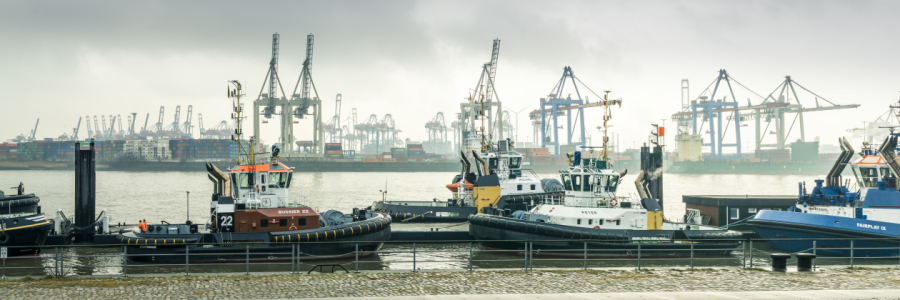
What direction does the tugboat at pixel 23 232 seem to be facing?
to the viewer's right

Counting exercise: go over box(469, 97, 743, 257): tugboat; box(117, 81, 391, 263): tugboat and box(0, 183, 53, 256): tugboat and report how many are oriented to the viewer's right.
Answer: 2

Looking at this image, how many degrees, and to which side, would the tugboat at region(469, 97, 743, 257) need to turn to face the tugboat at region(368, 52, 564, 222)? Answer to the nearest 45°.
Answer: approximately 45° to its right

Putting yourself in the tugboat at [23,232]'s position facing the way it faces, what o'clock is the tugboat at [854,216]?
the tugboat at [854,216] is roughly at 1 o'clock from the tugboat at [23,232].

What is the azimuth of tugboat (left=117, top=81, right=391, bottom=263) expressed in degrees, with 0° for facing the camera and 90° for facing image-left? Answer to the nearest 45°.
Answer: approximately 270°

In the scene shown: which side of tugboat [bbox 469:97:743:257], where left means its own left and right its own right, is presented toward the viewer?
left

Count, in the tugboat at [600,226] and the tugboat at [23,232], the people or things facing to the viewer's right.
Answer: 1
